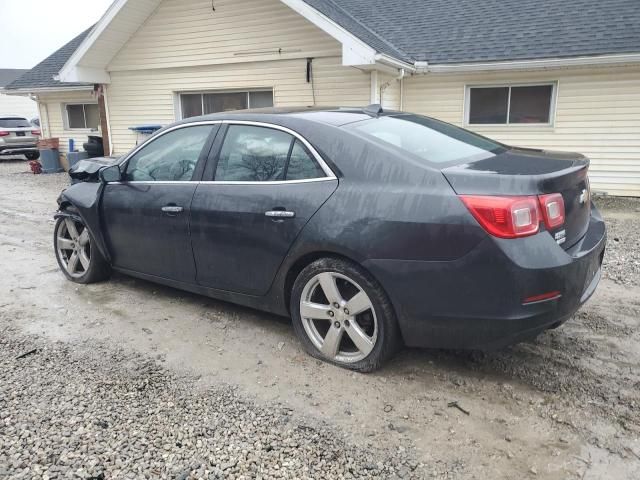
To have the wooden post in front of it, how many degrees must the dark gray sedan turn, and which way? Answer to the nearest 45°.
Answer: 0° — it already faces it

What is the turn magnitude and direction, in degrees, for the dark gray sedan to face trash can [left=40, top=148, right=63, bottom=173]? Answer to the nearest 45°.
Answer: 0° — it already faces it

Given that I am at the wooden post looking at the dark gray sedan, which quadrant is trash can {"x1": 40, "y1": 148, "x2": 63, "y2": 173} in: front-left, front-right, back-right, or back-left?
back-right

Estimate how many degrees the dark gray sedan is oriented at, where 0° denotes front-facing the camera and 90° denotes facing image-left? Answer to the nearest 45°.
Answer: approximately 135°
